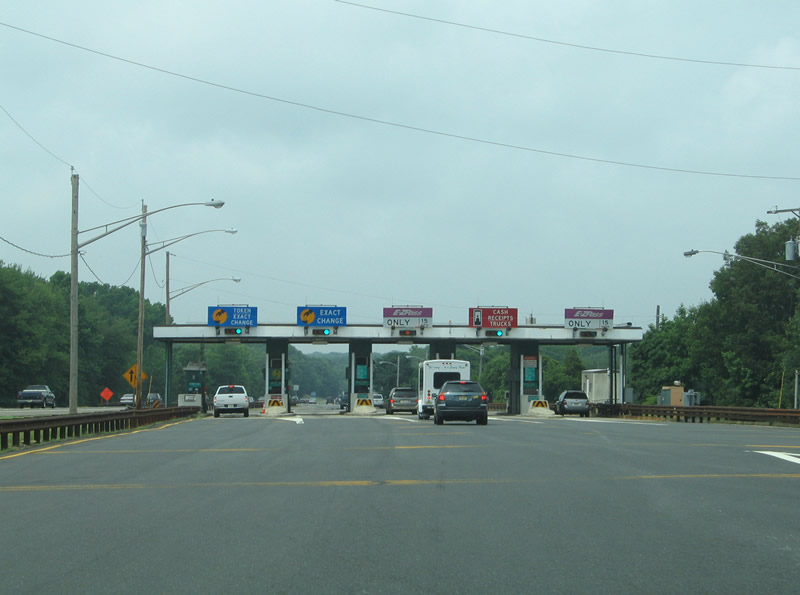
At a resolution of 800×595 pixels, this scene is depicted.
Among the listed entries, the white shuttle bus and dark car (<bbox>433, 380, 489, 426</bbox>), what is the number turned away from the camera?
2

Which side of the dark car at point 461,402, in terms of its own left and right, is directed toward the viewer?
back

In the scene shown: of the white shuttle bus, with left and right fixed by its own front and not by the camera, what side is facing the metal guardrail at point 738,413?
right

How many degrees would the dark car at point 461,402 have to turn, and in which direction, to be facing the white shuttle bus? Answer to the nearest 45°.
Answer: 0° — it already faces it

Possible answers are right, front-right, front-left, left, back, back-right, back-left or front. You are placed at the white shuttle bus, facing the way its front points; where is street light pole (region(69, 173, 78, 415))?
back-left

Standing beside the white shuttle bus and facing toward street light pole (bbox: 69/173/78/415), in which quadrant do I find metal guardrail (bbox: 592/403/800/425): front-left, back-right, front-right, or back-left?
back-left

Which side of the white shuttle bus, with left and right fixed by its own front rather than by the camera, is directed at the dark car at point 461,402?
back

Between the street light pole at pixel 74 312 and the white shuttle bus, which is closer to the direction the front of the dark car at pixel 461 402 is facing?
the white shuttle bus

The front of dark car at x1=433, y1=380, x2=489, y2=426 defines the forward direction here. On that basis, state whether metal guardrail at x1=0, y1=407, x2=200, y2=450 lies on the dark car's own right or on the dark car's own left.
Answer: on the dark car's own left

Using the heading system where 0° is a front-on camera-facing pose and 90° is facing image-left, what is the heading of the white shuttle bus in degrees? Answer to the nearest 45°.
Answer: approximately 180°
